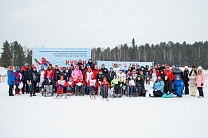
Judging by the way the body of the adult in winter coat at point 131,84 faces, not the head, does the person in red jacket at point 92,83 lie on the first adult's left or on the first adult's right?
on the first adult's right

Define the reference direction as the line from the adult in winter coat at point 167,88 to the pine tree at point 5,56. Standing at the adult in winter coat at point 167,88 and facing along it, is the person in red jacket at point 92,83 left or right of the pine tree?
left

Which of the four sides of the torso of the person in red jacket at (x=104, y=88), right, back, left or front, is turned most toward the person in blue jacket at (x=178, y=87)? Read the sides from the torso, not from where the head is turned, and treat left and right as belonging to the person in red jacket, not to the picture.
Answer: left
